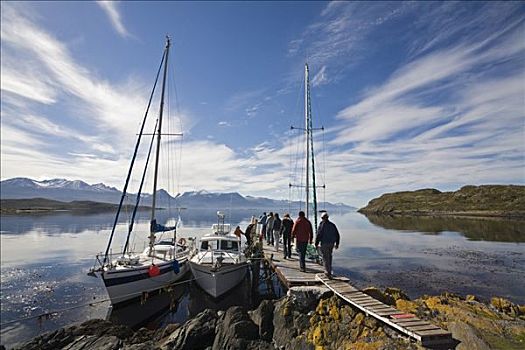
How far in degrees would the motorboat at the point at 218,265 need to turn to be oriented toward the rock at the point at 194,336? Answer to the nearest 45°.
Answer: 0° — it already faces it

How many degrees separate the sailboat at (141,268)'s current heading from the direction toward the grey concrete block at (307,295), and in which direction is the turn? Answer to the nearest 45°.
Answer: approximately 90° to its left

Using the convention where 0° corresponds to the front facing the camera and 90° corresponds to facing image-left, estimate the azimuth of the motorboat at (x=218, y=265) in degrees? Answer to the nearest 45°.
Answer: approximately 0°

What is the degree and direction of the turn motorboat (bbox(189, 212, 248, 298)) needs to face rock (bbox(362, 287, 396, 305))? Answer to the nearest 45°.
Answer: approximately 45° to its left

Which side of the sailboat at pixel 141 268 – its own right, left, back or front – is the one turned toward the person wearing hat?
left

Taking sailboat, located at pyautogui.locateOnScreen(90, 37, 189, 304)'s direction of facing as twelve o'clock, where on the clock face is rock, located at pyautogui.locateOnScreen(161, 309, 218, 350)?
The rock is roughly at 10 o'clock from the sailboat.

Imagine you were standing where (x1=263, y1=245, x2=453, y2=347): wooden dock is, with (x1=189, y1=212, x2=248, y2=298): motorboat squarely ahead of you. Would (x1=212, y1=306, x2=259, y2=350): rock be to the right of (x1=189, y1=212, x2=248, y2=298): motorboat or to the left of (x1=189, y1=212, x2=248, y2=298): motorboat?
left

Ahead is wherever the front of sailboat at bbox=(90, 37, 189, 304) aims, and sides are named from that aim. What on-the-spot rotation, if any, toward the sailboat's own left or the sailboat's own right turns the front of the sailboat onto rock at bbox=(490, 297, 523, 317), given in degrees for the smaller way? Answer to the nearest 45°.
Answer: approximately 90° to the sailboat's own left
